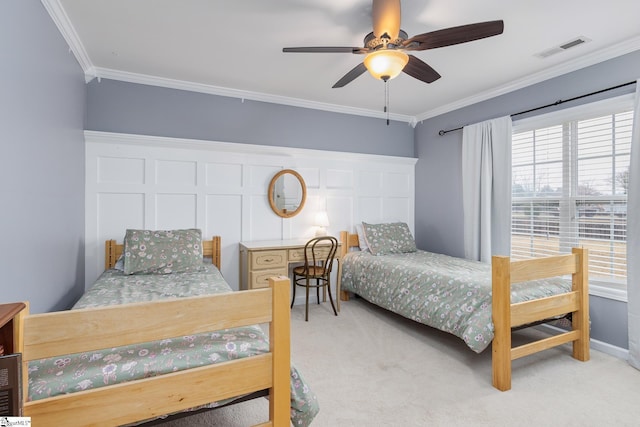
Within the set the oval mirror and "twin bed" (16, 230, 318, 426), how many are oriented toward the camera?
2

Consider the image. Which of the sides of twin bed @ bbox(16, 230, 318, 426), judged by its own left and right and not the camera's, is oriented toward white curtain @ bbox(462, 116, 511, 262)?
left

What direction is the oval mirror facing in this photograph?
toward the camera

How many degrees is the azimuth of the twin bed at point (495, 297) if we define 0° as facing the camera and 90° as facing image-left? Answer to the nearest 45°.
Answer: approximately 315°

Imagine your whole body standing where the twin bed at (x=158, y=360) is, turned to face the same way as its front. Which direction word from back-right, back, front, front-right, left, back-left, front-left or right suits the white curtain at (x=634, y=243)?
left

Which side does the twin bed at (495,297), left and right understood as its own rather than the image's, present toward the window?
left

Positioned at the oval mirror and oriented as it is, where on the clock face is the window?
The window is roughly at 10 o'clock from the oval mirror.

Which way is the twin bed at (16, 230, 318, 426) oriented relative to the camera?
toward the camera

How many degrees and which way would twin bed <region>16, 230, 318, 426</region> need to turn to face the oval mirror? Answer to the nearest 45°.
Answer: approximately 135° to its left

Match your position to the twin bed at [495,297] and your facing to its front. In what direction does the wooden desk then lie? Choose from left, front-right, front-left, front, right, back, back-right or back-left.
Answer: back-right

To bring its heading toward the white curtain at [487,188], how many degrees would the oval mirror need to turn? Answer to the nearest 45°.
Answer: approximately 90° to its left

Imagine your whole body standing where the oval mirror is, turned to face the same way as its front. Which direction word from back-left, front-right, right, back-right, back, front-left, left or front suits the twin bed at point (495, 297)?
front-left
